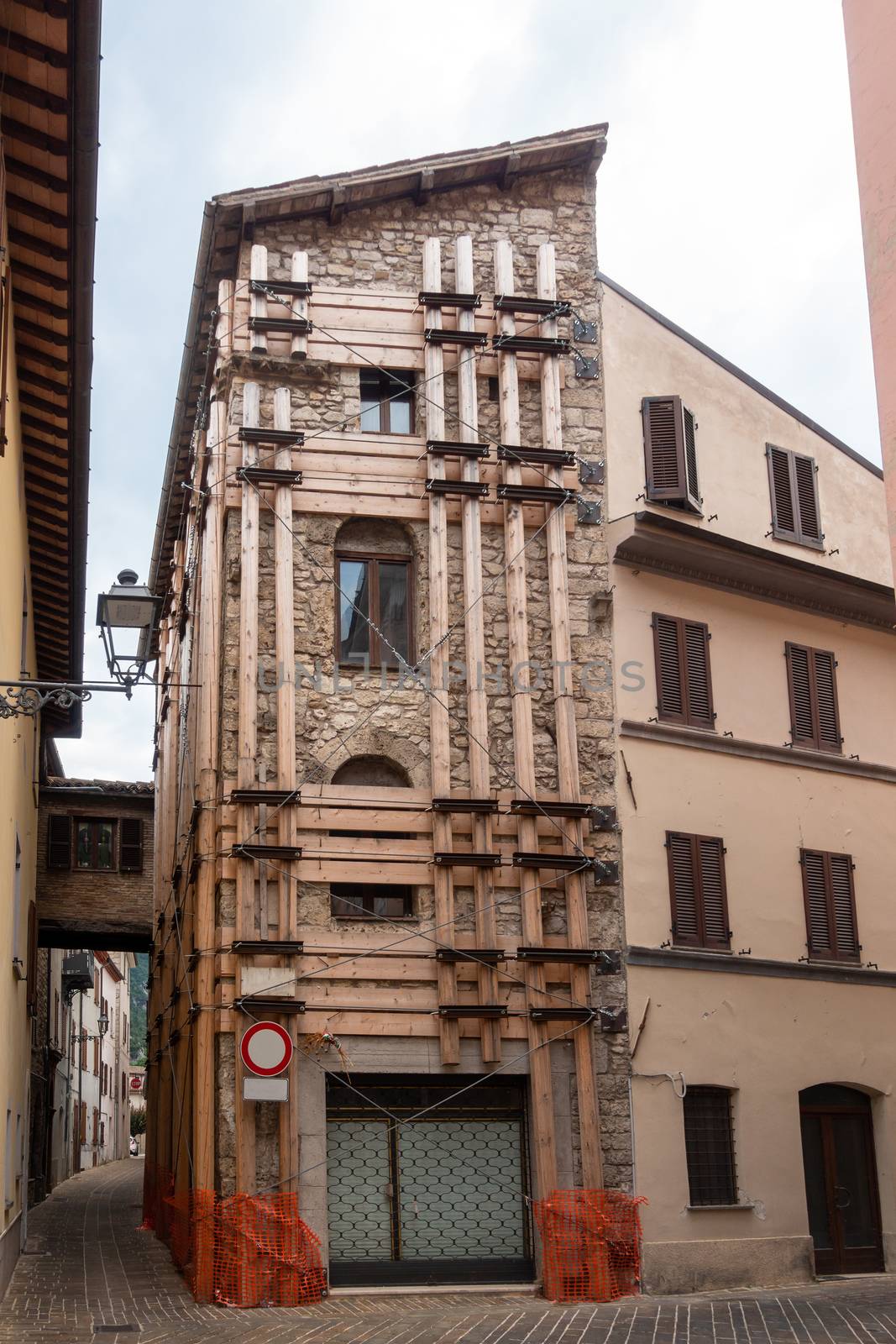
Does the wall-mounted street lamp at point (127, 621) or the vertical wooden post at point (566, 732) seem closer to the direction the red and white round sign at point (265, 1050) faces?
the wall-mounted street lamp

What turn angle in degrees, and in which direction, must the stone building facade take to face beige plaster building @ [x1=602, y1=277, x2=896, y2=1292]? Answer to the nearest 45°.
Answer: approximately 90° to its left

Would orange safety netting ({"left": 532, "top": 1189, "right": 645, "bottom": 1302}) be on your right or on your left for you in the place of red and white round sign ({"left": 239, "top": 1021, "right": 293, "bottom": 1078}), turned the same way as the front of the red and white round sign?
on your left

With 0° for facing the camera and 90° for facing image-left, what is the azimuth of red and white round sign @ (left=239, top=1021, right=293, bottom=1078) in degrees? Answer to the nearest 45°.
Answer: approximately 0°

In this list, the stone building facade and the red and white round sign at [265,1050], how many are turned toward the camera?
2
